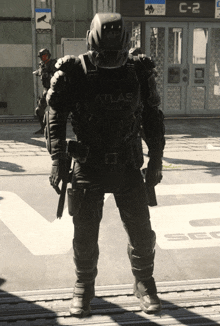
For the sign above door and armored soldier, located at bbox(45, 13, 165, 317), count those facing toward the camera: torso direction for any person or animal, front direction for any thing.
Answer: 2

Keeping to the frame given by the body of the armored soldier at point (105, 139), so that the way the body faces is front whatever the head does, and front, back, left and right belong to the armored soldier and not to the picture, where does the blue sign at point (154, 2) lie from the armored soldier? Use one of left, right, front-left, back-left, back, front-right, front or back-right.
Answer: back

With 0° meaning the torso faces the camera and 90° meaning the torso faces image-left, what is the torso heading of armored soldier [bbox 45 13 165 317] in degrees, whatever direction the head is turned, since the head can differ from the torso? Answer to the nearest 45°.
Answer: approximately 0°

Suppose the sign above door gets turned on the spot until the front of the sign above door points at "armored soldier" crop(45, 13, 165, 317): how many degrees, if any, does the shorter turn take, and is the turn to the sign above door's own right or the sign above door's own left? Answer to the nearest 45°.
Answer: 0° — it already faces them

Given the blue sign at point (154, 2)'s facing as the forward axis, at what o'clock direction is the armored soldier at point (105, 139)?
The armored soldier is roughly at 12 o'clock from the blue sign.

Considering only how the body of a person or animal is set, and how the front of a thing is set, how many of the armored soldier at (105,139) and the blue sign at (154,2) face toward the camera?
2

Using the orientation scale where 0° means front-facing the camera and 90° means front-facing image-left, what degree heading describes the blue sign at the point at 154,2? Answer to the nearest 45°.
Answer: approximately 0°
